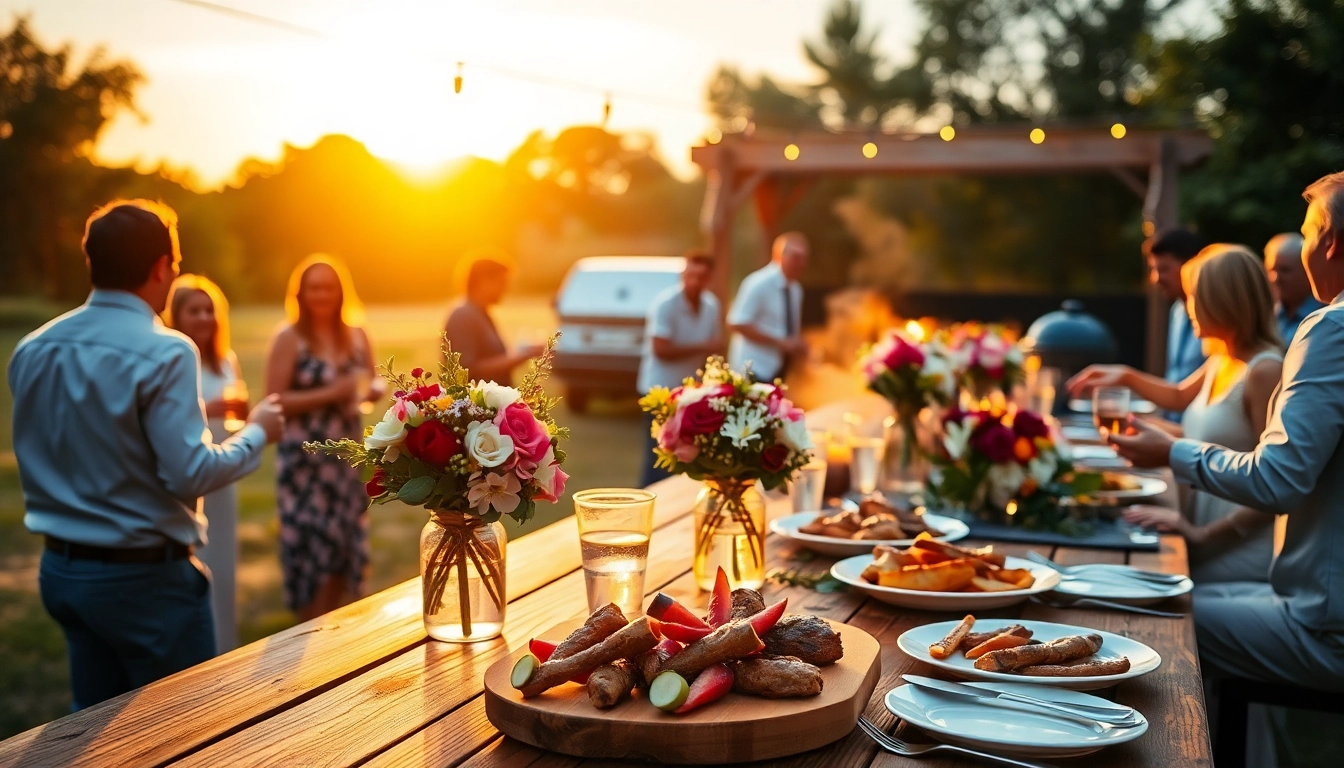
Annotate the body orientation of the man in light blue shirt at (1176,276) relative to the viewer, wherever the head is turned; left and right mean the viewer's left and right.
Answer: facing the viewer and to the left of the viewer

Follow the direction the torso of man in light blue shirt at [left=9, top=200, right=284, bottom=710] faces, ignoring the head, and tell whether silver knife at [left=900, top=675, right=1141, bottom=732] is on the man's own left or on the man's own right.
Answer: on the man's own right

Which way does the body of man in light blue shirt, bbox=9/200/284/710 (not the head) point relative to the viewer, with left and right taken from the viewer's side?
facing away from the viewer and to the right of the viewer

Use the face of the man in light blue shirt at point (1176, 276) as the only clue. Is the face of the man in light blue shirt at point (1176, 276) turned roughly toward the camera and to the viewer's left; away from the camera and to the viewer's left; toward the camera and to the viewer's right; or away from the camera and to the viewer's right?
toward the camera and to the viewer's left

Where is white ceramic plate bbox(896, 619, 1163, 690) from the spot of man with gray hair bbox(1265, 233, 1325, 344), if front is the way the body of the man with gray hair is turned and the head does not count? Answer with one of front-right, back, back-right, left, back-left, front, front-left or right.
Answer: front-left

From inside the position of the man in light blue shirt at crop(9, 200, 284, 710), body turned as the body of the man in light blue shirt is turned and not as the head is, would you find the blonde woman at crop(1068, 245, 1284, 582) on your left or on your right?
on your right

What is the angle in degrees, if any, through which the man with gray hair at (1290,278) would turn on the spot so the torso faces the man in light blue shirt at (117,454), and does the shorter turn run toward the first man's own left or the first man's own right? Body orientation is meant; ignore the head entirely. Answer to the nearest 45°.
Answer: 0° — they already face them

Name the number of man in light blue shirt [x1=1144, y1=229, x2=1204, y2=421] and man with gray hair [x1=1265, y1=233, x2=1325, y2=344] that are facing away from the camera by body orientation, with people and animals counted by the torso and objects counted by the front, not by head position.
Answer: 0

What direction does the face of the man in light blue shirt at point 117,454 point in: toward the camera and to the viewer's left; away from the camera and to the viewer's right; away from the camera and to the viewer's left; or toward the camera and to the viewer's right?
away from the camera and to the viewer's right

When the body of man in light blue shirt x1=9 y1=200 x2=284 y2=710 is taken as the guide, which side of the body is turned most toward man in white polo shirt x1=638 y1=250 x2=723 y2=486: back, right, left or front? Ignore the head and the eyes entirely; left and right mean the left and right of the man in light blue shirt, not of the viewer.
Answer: front
